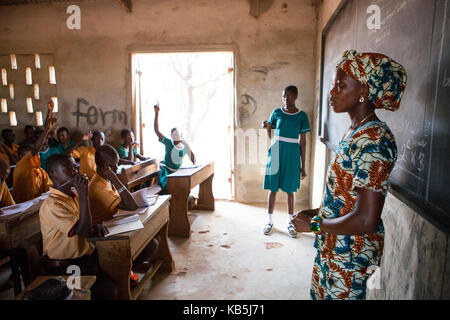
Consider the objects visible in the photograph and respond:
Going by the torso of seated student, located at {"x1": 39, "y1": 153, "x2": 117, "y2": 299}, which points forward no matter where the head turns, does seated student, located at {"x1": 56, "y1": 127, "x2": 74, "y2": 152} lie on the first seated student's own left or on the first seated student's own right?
on the first seated student's own left

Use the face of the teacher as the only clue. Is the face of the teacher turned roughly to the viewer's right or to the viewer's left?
to the viewer's left

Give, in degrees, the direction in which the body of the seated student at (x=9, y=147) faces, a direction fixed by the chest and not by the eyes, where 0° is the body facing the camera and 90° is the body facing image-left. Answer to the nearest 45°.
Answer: approximately 315°

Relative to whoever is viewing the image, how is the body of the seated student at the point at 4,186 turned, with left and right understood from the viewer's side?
facing to the right of the viewer

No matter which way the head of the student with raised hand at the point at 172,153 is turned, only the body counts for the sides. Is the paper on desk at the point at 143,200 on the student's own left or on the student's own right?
on the student's own right

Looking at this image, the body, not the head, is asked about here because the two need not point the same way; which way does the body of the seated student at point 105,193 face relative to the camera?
to the viewer's right

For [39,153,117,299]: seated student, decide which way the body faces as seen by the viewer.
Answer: to the viewer's right

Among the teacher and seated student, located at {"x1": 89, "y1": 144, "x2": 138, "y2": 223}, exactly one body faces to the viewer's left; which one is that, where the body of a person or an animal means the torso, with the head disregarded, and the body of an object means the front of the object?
the teacher

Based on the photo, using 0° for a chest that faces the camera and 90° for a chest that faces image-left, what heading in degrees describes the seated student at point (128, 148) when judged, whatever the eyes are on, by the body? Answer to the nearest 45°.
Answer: approximately 315°

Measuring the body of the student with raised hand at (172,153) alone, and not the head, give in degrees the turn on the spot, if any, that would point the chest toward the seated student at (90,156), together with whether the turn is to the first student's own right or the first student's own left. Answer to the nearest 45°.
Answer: approximately 135° to the first student's own right
